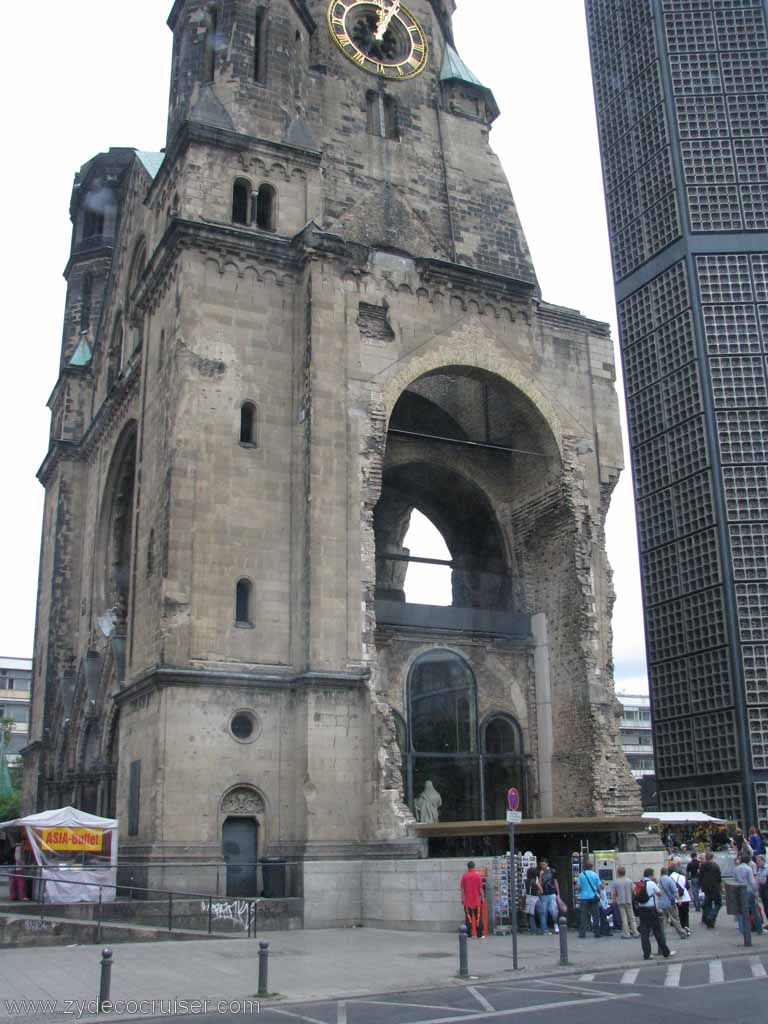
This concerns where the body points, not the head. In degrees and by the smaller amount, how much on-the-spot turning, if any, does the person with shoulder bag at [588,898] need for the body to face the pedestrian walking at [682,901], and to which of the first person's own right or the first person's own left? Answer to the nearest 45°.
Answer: approximately 90° to the first person's own right

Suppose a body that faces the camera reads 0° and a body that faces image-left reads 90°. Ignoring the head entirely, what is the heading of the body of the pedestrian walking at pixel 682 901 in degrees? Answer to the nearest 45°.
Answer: approximately 135°

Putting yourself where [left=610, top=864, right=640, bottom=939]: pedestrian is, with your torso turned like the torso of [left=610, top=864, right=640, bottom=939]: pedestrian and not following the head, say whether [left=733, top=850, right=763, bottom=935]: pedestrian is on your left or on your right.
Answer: on your right

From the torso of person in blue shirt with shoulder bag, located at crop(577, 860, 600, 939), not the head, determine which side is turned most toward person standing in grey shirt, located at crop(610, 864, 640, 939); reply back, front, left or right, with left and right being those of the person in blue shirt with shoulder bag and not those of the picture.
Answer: right

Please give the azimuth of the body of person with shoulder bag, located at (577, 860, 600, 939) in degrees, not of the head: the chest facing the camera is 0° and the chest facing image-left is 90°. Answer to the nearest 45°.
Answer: approximately 180°

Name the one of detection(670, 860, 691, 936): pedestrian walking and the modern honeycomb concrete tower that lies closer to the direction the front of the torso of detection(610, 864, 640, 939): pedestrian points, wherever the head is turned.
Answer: the modern honeycomb concrete tower

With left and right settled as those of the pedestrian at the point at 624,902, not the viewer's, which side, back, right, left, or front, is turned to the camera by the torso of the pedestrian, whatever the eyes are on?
back

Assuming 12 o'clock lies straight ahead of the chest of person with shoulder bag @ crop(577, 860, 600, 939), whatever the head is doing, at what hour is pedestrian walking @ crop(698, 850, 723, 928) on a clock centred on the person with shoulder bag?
The pedestrian walking is roughly at 2 o'clock from the person with shoulder bag.
